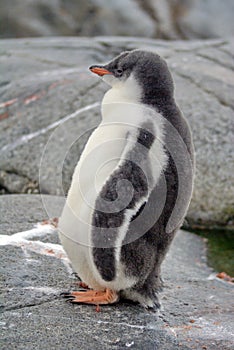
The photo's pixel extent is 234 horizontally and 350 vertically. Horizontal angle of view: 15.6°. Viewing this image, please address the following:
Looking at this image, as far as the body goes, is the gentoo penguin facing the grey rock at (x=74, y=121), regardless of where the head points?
no

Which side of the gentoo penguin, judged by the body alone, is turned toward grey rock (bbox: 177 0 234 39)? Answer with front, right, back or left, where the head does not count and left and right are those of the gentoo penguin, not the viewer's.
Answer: right

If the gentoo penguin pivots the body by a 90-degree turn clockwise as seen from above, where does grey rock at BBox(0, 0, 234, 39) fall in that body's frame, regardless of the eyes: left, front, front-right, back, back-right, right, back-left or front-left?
front

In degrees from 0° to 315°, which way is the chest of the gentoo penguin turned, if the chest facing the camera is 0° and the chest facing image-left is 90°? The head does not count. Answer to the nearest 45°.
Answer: approximately 90°
